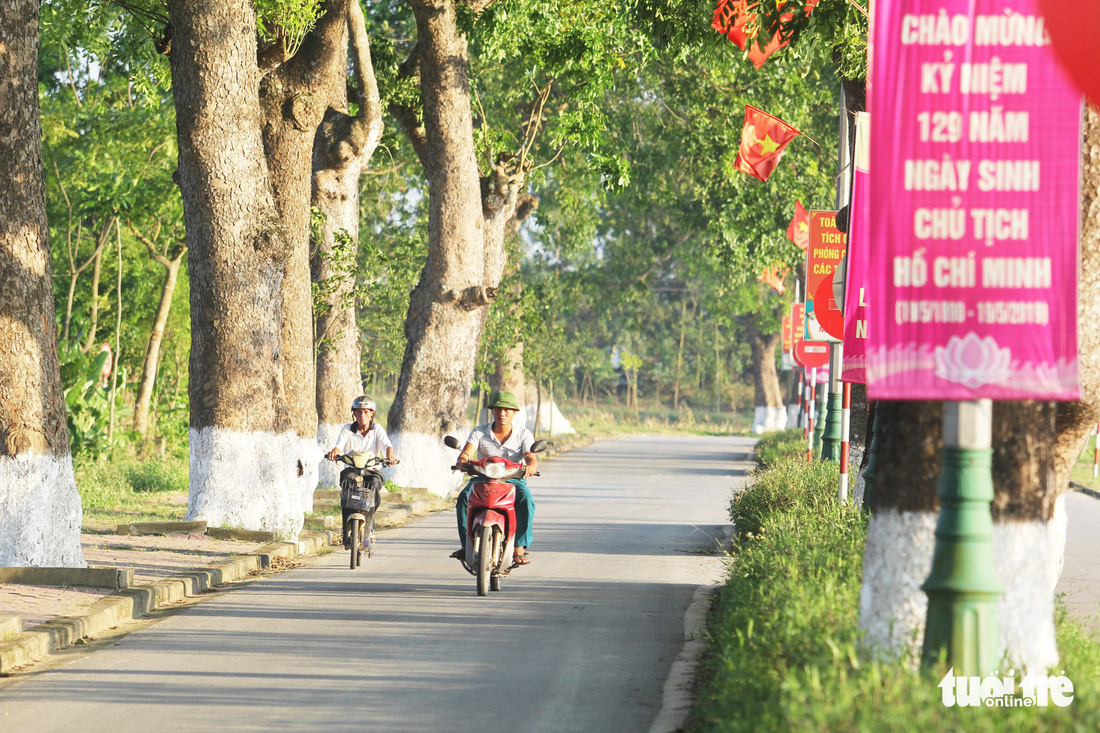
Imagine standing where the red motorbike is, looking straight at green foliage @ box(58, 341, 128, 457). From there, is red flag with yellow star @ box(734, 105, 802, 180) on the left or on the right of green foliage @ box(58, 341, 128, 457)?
right

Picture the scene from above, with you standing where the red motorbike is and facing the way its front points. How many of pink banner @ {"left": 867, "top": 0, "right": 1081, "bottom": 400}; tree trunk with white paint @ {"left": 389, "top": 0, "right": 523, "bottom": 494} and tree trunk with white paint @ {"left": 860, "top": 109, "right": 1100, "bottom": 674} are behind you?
1

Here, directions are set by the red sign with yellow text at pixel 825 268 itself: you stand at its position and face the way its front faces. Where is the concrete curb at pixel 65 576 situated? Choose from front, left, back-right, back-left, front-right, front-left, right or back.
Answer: front-right

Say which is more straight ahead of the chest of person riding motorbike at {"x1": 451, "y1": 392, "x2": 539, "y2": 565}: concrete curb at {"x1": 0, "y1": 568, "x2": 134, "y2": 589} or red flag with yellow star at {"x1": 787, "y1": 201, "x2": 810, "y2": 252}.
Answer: the concrete curb

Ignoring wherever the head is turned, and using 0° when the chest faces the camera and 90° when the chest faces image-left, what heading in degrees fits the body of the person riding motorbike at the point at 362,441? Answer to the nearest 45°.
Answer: approximately 0°
